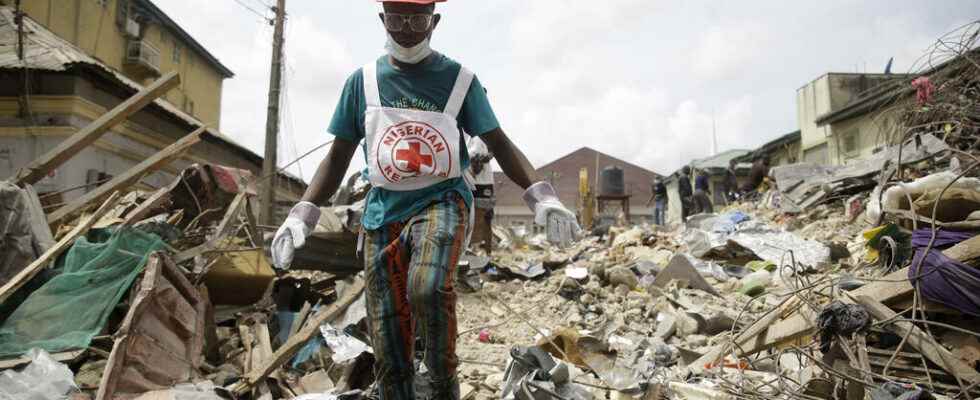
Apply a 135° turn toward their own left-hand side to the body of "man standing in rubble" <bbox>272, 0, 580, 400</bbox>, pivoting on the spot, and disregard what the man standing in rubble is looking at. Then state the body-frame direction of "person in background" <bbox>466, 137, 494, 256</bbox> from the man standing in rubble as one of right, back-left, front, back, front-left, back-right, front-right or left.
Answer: front-left

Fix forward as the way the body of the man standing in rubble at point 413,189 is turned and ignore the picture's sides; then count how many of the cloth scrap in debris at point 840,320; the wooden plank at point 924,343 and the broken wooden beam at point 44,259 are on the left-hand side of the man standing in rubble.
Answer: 2

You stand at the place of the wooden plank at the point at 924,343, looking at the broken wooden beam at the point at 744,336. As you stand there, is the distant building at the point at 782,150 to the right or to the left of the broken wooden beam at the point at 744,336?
right

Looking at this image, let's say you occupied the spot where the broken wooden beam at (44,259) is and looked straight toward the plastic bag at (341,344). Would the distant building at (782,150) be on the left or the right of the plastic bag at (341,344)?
left

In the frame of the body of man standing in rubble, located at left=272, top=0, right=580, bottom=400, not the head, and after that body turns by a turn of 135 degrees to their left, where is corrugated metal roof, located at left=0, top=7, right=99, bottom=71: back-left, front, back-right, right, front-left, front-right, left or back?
left

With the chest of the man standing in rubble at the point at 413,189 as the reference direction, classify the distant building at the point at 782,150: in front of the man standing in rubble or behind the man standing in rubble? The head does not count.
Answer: behind

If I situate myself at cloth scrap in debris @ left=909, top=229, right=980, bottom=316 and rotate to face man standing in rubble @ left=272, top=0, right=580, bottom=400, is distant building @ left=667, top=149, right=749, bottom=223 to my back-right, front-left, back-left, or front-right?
back-right

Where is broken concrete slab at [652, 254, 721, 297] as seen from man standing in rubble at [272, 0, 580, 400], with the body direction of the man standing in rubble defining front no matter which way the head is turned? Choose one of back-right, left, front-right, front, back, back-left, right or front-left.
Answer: back-left

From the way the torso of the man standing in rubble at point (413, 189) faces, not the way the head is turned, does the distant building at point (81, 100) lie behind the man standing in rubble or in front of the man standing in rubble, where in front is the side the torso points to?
behind

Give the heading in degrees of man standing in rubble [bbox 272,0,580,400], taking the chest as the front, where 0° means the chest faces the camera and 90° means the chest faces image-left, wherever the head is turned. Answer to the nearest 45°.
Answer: approximately 0°

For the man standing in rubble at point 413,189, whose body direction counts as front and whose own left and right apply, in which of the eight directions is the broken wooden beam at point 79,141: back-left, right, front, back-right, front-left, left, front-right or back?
back-right

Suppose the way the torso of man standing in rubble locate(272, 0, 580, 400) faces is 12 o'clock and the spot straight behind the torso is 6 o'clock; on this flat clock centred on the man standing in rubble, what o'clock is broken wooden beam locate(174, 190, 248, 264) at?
The broken wooden beam is roughly at 5 o'clock from the man standing in rubble.

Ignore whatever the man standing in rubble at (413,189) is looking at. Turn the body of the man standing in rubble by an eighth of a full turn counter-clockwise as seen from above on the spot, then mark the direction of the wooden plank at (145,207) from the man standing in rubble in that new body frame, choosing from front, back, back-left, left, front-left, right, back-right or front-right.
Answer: back

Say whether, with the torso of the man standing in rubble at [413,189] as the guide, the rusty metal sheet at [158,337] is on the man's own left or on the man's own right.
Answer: on the man's own right
